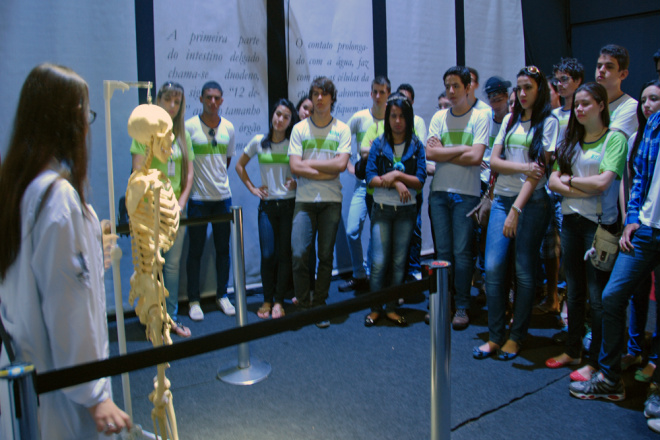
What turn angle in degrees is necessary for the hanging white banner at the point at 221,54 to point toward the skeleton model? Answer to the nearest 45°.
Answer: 0° — it already faces it

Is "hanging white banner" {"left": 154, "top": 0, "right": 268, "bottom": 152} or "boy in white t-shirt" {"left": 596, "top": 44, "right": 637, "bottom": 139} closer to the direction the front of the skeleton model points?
the boy in white t-shirt

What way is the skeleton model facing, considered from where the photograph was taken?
facing to the right of the viewer

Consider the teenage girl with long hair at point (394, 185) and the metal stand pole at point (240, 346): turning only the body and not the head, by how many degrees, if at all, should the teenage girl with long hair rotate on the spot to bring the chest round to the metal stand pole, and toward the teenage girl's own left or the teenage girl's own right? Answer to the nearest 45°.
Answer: approximately 45° to the teenage girl's own right

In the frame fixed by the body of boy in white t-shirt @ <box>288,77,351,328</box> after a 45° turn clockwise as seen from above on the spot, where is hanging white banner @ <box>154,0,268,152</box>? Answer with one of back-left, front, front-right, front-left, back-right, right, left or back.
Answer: right
